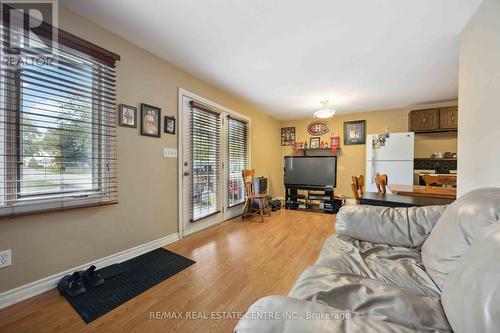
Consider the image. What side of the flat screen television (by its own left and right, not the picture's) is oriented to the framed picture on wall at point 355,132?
left

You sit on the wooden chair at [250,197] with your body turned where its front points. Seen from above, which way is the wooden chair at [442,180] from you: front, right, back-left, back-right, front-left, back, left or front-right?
front-left

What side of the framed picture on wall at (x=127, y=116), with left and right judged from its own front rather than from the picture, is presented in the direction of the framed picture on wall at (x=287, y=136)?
left

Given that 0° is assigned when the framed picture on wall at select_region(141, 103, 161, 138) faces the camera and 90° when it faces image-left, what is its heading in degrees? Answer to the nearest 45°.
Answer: approximately 315°

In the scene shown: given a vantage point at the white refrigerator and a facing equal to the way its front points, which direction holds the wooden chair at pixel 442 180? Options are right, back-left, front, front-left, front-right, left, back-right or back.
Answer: front-left

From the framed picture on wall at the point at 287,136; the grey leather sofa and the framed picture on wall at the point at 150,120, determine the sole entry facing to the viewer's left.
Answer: the grey leather sofa

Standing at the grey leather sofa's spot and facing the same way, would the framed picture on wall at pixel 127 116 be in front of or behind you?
in front

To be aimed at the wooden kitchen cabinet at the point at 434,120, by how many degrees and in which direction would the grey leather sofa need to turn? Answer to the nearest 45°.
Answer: approximately 90° to its right

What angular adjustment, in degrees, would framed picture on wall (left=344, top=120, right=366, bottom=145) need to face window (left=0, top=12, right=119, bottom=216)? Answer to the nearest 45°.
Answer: approximately 45° to its right

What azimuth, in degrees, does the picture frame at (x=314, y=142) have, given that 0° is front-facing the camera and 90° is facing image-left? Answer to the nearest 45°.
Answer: approximately 0°

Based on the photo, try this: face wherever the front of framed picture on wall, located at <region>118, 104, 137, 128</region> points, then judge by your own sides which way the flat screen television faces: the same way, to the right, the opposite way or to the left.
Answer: to the right

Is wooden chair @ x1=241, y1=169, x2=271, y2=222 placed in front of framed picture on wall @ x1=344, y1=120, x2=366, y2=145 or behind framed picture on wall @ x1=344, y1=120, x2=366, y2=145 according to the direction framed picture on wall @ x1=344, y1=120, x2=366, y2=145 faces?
in front
